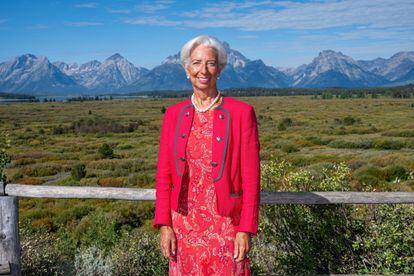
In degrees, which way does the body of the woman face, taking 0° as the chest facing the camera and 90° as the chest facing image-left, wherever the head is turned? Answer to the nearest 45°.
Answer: approximately 0°

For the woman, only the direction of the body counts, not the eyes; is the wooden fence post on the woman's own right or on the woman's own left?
on the woman's own right

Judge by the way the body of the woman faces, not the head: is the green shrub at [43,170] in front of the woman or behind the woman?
behind
